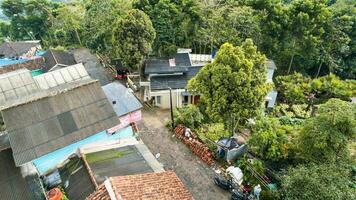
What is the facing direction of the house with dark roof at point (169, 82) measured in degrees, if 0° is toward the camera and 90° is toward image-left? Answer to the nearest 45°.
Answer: approximately 0°

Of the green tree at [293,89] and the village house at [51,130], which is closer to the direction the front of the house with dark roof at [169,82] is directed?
the village house

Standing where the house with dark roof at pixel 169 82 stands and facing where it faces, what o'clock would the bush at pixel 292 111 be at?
The bush is roughly at 9 o'clock from the house with dark roof.

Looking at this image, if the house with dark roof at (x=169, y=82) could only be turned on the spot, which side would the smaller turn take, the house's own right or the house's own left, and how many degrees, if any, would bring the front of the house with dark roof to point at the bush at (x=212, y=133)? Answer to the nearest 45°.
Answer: approximately 45° to the house's own left

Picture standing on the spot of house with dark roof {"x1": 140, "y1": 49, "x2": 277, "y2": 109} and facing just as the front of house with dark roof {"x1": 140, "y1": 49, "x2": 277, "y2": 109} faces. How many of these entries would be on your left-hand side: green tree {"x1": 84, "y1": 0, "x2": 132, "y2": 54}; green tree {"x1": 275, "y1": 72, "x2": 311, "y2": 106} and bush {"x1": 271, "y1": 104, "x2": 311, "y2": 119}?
2

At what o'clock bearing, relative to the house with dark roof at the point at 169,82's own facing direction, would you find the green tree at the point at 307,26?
The green tree is roughly at 8 o'clock from the house with dark roof.

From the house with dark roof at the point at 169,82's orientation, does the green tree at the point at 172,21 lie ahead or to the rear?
to the rear

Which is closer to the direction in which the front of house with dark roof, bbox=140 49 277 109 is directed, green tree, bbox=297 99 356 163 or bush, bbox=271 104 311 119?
the green tree

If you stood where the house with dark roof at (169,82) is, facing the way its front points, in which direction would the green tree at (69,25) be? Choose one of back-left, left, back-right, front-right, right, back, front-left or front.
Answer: back-right
